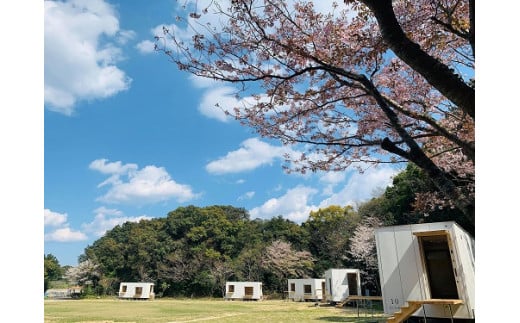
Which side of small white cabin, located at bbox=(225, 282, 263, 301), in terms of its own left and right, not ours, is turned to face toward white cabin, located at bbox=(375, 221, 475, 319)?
front

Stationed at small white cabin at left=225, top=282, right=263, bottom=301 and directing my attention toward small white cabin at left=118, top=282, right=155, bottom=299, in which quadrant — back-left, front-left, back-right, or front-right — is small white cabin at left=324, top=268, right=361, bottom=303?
back-left

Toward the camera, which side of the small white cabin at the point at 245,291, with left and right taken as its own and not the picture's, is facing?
front

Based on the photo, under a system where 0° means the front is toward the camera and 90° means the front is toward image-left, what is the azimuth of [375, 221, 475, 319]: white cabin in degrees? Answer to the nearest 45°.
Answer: approximately 45°

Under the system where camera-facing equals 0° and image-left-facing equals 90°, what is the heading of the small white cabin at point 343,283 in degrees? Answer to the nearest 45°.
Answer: approximately 315°

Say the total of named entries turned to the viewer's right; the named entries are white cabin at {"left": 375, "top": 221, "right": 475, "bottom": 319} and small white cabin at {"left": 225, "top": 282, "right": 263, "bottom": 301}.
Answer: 0

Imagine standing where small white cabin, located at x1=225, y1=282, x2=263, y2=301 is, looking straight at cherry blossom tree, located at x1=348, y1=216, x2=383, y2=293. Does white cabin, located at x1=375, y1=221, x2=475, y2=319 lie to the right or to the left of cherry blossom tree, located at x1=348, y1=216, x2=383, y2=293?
right

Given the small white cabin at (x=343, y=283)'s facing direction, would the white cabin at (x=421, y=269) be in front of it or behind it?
in front

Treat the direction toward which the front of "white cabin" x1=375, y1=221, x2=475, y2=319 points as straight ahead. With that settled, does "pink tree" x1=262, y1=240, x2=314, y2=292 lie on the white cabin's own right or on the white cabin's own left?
on the white cabin's own right

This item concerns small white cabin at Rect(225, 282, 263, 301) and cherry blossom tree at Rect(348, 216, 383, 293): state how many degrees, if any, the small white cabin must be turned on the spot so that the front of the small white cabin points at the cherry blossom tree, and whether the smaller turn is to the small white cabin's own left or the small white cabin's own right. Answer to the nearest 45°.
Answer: approximately 45° to the small white cabin's own left

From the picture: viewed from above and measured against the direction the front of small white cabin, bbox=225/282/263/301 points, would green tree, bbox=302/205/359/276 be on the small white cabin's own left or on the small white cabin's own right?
on the small white cabin's own left

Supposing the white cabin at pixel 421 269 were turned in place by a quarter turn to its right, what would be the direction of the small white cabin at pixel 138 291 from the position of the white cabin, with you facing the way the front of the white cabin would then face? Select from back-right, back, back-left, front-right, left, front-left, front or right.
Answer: front

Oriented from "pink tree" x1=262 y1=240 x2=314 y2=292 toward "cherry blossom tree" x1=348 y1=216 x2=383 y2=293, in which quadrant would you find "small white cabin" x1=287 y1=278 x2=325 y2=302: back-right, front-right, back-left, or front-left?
front-right

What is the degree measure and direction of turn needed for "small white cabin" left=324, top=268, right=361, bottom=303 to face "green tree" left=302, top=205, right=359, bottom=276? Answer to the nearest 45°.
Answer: approximately 135° to its left
